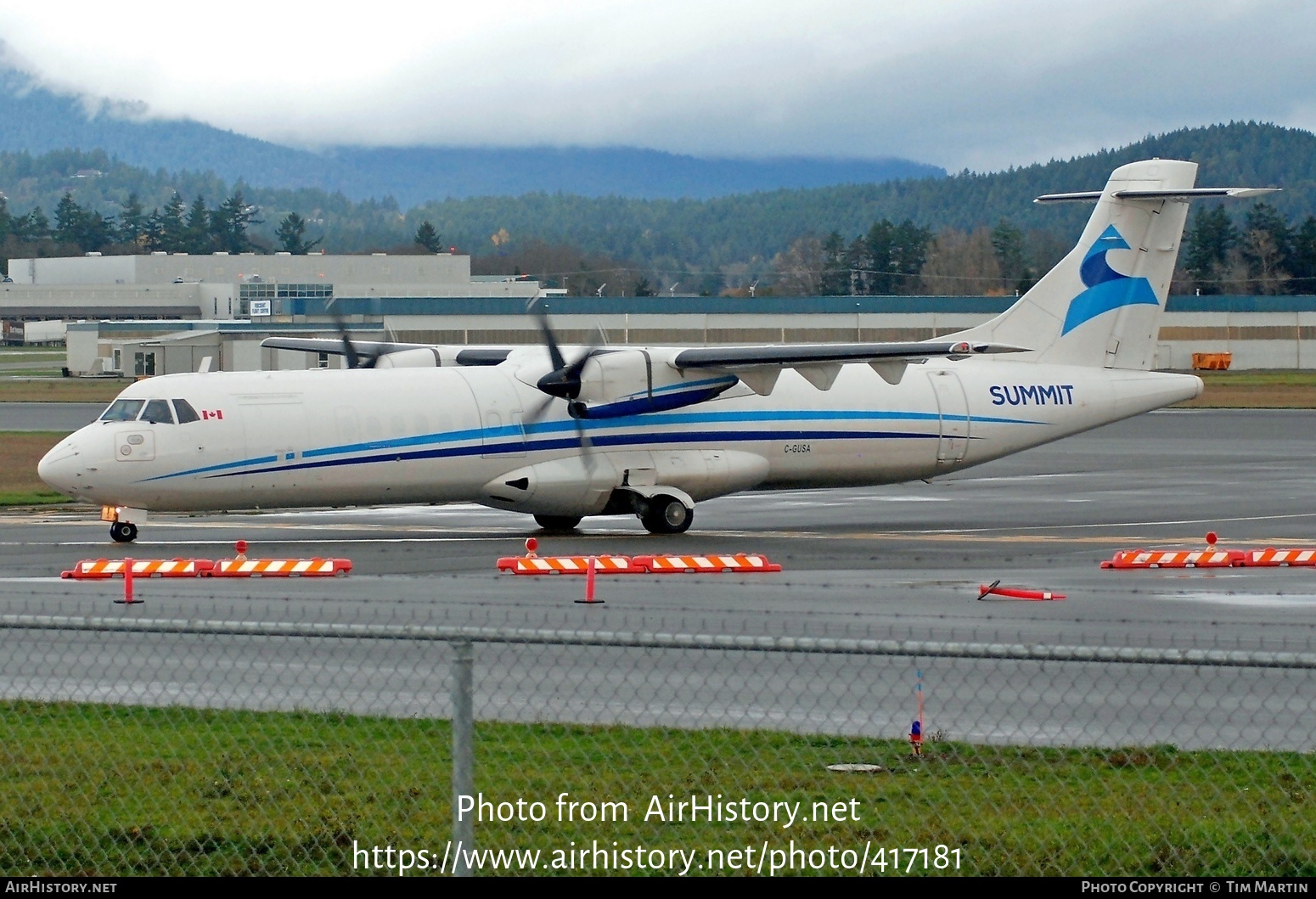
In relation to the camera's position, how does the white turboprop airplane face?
facing the viewer and to the left of the viewer

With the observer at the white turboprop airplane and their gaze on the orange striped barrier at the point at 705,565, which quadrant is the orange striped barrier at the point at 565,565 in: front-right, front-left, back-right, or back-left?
front-right

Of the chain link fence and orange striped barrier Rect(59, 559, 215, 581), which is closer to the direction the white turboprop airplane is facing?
the orange striped barrier

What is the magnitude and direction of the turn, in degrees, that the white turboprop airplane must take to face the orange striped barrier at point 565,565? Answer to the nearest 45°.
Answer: approximately 45° to its left

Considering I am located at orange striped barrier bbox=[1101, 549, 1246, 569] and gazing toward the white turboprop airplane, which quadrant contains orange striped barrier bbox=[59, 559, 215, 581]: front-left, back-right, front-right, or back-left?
front-left

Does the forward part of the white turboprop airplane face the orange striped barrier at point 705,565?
no

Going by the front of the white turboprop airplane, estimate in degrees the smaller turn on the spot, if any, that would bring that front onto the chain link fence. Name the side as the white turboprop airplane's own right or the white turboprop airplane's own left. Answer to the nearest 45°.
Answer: approximately 45° to the white turboprop airplane's own left

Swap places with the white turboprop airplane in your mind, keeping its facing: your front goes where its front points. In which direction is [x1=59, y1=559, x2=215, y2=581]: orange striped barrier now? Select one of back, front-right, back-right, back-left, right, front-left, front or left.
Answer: front

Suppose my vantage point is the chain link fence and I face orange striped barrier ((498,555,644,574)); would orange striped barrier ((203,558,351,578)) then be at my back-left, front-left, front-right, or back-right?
front-left

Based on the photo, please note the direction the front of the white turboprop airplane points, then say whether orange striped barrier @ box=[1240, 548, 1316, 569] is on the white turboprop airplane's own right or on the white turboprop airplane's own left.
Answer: on the white turboprop airplane's own left
